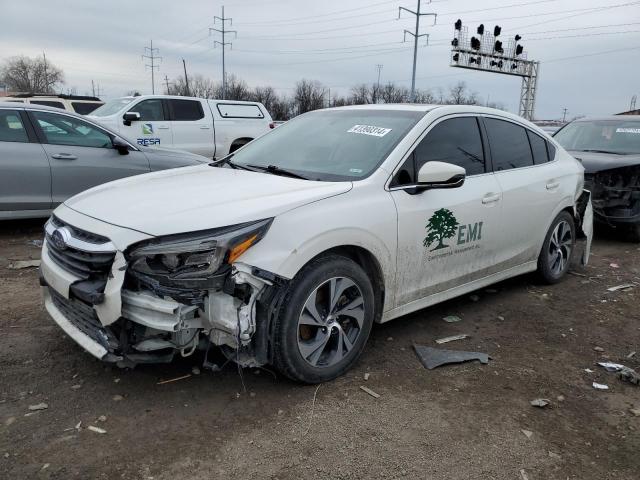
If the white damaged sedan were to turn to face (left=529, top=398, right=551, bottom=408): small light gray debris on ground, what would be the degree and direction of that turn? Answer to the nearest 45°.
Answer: approximately 135° to its left

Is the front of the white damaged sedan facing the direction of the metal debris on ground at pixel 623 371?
no

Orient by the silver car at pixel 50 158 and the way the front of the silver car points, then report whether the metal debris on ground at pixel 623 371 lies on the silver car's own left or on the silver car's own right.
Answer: on the silver car's own right

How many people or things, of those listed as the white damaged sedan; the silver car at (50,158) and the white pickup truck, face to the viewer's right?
1

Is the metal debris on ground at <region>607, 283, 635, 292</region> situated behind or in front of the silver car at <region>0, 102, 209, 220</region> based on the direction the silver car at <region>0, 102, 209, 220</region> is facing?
in front

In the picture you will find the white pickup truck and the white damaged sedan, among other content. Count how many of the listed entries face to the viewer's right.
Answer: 0

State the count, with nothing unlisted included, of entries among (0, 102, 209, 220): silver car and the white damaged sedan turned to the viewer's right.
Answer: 1

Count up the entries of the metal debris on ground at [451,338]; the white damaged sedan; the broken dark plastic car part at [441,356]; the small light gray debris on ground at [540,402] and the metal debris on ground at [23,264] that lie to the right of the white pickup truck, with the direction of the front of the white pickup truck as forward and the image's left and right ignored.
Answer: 0

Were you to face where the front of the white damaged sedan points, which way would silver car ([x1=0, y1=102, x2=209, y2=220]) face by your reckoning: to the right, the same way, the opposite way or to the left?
the opposite way

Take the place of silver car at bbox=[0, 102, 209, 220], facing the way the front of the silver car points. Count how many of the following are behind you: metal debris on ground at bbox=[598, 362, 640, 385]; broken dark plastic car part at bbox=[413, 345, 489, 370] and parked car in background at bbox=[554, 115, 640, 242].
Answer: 0

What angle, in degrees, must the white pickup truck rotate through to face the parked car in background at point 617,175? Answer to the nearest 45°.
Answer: approximately 90° to its left

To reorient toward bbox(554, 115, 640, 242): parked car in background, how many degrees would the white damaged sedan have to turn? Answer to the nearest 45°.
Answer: approximately 180°

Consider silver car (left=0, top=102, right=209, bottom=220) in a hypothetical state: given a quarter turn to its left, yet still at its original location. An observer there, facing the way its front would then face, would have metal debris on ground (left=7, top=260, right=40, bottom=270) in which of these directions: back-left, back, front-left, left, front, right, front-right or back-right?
back

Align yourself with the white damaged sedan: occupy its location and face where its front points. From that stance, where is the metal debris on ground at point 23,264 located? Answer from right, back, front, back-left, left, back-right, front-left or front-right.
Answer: right

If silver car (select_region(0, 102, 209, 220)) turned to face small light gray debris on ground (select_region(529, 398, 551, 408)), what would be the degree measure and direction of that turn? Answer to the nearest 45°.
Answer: approximately 45° to its right

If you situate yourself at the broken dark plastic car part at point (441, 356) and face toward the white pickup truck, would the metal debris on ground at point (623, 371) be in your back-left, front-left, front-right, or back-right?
back-right

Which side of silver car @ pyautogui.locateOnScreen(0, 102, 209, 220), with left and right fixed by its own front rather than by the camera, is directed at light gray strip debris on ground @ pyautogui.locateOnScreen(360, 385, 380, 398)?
right

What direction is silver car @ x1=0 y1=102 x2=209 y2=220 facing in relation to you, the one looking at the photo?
facing to the right of the viewer

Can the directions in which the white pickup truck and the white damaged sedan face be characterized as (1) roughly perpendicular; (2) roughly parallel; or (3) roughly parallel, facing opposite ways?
roughly parallel

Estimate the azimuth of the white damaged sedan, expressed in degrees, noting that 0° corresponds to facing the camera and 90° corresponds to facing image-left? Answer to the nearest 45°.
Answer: approximately 45°

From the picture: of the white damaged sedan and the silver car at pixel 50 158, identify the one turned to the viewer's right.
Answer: the silver car
